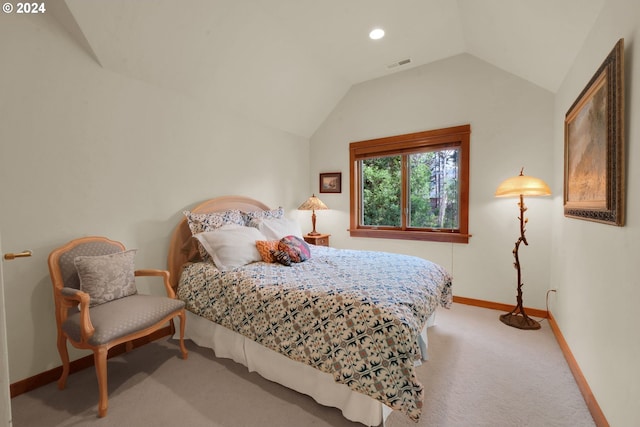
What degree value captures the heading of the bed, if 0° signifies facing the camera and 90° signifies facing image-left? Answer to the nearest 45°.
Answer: approximately 315°

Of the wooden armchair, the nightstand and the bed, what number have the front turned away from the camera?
0

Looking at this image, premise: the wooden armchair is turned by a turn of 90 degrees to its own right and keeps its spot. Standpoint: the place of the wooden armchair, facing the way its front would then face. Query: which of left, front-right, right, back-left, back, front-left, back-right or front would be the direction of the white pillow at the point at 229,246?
back-left

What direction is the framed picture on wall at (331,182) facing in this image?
toward the camera

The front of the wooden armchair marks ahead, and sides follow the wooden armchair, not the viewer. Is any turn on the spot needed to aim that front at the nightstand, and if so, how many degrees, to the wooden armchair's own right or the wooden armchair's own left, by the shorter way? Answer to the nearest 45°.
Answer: approximately 45° to the wooden armchair's own left

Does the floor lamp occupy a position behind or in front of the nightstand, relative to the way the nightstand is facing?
in front

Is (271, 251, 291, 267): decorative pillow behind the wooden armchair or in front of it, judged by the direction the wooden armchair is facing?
in front

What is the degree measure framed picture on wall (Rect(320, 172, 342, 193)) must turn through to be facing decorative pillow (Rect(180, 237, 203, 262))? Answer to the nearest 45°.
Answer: approximately 45° to its right

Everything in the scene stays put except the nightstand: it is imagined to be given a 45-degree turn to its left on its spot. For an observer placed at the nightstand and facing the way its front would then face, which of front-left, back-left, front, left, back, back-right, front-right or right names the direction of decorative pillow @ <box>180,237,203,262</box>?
back-right

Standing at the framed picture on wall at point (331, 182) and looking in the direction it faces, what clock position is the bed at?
The bed is roughly at 12 o'clock from the framed picture on wall.

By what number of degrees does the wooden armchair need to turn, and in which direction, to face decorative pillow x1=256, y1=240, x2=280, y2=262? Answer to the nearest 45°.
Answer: approximately 45° to its left

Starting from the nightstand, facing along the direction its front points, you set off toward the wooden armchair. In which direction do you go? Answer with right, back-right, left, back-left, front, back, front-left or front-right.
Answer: right

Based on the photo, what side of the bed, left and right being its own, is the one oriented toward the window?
left
